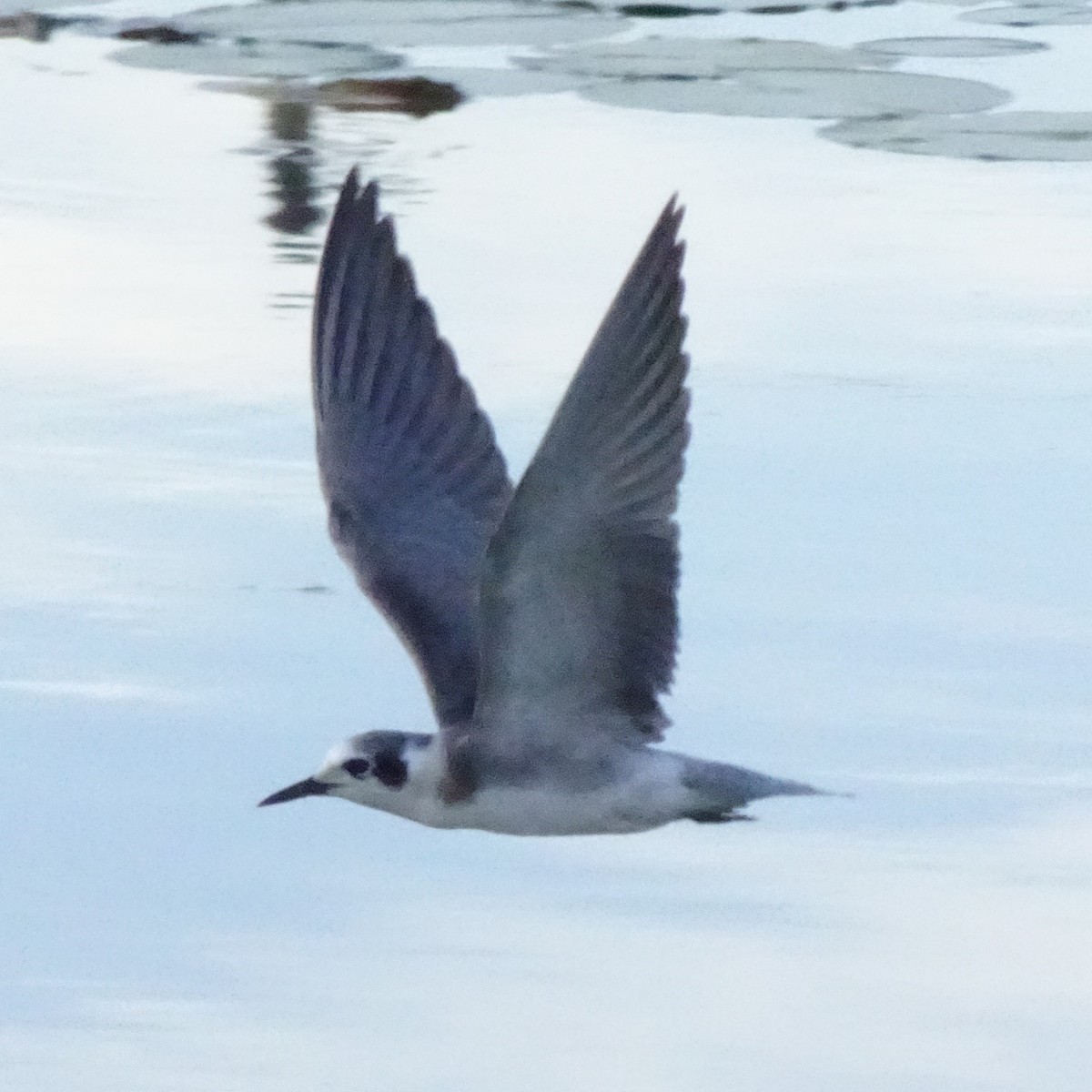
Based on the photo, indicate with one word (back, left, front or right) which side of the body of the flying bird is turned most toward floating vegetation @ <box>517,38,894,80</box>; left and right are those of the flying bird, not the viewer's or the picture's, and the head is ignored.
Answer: right

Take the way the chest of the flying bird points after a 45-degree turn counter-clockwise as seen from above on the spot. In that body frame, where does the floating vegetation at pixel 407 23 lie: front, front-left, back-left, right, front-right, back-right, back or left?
back-right

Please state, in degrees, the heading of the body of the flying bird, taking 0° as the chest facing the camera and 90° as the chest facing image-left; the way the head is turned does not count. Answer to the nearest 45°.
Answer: approximately 90°

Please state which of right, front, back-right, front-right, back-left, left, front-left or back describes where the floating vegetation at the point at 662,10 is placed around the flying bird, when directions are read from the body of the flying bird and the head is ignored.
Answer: right

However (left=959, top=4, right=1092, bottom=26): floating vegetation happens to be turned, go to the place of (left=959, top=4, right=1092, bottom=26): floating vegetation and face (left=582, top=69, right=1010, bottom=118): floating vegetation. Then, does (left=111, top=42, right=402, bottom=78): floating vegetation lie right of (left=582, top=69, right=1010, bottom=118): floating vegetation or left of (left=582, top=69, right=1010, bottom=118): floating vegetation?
right

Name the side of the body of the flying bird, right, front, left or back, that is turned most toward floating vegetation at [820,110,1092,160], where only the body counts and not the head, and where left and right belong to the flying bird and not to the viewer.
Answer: right

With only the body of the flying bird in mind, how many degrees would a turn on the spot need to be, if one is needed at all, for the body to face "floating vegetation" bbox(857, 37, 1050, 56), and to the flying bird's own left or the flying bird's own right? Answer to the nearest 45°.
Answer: approximately 90° to the flying bird's own right

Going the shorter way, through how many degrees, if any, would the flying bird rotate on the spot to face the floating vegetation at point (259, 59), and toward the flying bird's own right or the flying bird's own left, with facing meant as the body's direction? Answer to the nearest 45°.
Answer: approximately 90° to the flying bird's own right

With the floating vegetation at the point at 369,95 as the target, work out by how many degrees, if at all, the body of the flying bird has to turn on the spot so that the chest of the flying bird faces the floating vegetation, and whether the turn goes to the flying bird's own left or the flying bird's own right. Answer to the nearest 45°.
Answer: approximately 90° to the flying bird's own right
